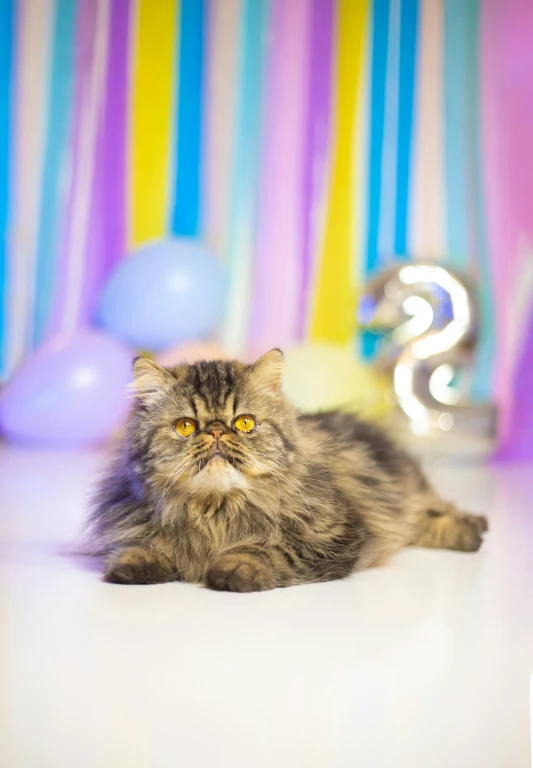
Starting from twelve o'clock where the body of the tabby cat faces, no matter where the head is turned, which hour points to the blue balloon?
The blue balloon is roughly at 4 o'clock from the tabby cat.

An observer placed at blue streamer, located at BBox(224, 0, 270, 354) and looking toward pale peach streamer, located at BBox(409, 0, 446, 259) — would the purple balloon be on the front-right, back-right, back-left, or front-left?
back-right

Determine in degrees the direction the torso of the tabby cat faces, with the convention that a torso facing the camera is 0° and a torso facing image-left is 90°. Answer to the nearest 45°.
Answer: approximately 45°

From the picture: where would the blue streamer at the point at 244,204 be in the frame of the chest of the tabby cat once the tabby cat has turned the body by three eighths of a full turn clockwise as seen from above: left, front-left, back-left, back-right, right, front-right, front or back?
front

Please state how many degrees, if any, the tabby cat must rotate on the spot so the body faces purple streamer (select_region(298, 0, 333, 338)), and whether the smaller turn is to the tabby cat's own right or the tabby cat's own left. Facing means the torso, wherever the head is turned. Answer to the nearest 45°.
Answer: approximately 135° to the tabby cat's own right

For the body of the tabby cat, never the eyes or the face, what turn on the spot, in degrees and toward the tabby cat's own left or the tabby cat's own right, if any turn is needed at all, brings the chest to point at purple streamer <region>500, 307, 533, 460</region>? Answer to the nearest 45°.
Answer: approximately 180°

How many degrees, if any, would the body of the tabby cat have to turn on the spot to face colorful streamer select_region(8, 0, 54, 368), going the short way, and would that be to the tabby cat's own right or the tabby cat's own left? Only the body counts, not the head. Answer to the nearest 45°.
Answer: approximately 90° to the tabby cat's own right
